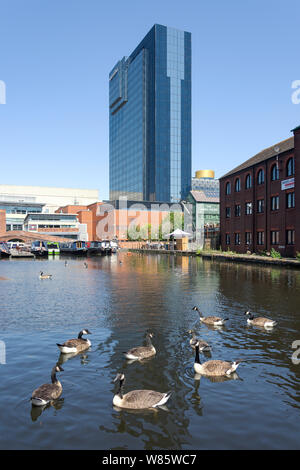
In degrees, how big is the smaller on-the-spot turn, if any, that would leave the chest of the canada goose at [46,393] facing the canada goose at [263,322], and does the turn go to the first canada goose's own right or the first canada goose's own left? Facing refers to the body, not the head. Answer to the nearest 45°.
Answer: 0° — it already faces it

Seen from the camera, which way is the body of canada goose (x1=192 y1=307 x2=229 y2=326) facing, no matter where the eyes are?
to the viewer's left

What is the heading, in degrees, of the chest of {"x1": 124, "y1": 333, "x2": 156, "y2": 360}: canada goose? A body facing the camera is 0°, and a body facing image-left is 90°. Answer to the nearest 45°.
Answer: approximately 270°

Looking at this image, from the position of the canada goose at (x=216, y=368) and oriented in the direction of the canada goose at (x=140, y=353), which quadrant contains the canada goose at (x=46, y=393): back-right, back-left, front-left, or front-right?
front-left

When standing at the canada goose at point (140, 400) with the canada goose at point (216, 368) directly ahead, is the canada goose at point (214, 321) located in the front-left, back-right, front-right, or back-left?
front-left

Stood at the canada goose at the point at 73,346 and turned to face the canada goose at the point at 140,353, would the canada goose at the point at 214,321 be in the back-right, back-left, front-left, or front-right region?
front-left

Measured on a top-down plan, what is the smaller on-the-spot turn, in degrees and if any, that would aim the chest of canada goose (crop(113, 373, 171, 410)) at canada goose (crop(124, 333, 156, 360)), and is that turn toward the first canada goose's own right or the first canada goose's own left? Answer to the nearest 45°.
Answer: approximately 90° to the first canada goose's own right

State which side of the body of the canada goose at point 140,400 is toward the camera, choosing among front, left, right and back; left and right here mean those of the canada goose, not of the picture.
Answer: left

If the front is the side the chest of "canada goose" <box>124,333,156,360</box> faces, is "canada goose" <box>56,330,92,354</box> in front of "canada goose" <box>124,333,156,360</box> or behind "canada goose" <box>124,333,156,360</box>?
behind

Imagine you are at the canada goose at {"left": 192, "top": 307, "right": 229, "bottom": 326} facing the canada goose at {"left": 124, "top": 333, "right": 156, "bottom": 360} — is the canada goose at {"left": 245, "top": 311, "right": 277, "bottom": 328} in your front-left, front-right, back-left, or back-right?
back-left

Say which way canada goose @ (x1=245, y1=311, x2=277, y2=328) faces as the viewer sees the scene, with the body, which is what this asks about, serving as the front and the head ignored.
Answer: to the viewer's left

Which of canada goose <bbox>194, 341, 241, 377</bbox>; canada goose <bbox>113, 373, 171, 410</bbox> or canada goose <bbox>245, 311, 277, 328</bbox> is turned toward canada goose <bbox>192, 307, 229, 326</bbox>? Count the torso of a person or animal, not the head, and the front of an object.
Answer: canada goose <bbox>245, 311, 277, 328</bbox>

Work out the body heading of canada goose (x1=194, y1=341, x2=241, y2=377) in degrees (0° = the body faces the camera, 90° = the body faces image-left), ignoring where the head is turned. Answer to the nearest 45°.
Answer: approximately 90°

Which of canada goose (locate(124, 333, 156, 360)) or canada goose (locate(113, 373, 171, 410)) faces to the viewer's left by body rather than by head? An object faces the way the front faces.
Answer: canada goose (locate(113, 373, 171, 410))
